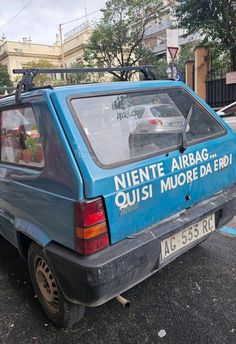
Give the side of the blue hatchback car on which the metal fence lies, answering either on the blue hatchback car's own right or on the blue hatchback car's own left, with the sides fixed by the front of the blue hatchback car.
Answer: on the blue hatchback car's own right

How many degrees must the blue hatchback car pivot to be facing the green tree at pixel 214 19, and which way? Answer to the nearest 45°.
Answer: approximately 45° to its right
